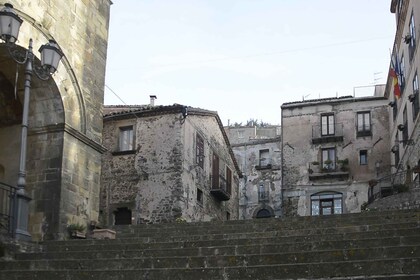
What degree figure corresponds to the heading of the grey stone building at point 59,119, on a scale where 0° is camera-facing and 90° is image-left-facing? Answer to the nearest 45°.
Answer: approximately 315°

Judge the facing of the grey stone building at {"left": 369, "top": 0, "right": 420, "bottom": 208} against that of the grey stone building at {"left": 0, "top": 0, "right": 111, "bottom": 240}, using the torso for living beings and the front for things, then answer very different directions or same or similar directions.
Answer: very different directions

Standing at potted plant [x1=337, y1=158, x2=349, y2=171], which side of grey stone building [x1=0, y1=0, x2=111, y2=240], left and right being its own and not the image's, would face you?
left

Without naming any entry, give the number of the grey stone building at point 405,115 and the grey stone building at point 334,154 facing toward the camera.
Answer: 1

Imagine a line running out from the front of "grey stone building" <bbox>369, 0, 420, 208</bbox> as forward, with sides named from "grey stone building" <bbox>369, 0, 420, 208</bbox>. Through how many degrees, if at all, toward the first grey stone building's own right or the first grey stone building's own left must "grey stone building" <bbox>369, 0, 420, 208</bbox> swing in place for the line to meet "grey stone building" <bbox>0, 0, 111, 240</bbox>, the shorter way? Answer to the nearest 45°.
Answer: approximately 45° to the first grey stone building's own left

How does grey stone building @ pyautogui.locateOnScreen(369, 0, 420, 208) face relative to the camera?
to the viewer's left

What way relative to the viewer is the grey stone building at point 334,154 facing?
toward the camera

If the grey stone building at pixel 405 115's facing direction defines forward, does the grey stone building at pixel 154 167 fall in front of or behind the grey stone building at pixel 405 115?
in front

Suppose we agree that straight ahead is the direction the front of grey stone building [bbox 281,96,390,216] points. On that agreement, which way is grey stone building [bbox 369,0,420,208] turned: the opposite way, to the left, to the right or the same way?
to the right

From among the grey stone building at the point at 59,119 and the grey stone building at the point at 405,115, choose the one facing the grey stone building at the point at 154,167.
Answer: the grey stone building at the point at 405,115

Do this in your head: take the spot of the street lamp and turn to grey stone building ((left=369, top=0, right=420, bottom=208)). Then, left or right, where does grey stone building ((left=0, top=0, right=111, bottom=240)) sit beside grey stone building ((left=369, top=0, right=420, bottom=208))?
left

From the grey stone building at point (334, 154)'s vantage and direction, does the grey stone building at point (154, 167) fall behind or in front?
in front

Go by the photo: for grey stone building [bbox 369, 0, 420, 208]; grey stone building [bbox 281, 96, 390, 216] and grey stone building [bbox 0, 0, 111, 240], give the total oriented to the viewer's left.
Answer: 1

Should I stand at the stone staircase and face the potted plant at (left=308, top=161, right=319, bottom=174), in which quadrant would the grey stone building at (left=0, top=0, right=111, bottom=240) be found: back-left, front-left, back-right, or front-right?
front-left

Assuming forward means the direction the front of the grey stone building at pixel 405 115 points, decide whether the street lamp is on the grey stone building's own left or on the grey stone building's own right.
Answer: on the grey stone building's own left

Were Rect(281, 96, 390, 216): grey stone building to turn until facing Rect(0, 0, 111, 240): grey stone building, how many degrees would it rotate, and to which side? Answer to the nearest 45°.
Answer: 0° — it already faces it

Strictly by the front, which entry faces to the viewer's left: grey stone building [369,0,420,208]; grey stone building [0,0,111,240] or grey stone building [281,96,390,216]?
grey stone building [369,0,420,208]
